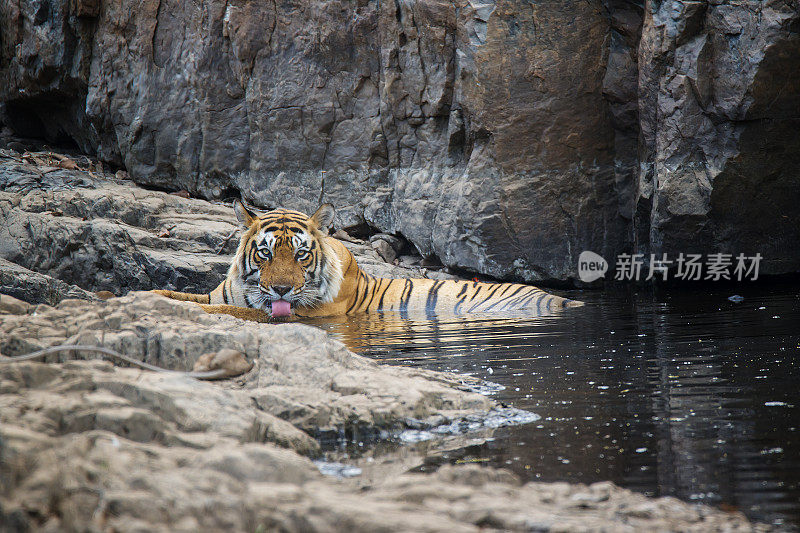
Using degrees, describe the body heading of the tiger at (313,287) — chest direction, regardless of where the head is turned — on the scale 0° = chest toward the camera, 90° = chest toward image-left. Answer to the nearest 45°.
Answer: approximately 90°
